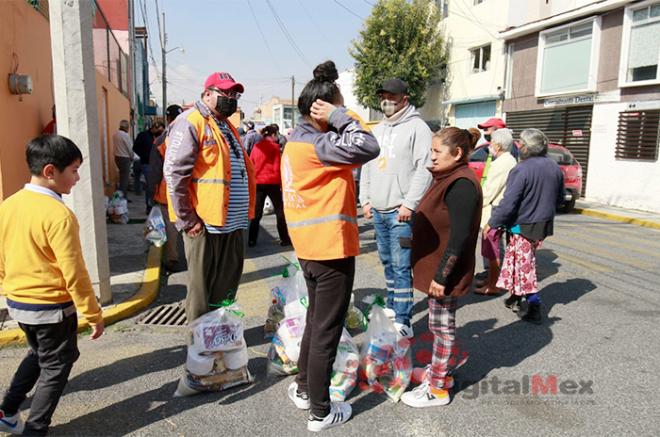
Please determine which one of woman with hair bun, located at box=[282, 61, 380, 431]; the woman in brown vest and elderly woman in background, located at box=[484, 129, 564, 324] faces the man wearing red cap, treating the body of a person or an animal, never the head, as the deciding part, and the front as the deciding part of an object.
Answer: the woman in brown vest

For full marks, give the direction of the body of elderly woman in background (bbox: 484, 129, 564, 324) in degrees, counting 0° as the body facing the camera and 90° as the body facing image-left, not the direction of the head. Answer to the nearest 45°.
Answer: approximately 135°

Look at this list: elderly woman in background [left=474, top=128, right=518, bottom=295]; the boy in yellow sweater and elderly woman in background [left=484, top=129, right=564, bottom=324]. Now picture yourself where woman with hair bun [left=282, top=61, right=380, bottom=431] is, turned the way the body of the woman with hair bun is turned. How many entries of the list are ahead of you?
2

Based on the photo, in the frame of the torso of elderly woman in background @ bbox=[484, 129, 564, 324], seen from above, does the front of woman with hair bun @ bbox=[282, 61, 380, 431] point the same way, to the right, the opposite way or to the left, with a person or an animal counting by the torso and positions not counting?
to the right

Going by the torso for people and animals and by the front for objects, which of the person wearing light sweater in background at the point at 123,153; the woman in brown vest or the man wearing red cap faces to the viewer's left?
the woman in brown vest

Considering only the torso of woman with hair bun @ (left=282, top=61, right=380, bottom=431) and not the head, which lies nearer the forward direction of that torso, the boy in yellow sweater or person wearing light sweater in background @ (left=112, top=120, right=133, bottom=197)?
the person wearing light sweater in background

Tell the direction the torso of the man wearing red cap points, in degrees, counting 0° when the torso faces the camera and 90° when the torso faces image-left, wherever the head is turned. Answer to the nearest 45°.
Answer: approximately 315°

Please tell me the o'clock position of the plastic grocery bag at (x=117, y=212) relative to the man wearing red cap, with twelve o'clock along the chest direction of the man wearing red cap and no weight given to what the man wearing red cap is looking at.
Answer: The plastic grocery bag is roughly at 7 o'clock from the man wearing red cap.
